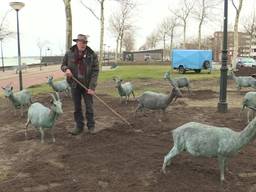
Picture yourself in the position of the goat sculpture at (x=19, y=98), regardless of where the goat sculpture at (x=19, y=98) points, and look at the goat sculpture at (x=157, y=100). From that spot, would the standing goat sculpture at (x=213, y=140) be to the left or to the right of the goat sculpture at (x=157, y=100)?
right

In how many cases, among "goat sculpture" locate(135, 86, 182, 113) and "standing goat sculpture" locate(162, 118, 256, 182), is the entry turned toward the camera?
0

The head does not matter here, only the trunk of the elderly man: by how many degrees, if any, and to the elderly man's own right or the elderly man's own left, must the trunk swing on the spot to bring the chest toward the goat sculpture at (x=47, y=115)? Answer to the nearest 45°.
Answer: approximately 45° to the elderly man's own right

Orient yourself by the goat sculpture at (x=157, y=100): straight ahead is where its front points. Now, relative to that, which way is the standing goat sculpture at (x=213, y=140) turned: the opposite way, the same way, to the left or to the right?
the same way

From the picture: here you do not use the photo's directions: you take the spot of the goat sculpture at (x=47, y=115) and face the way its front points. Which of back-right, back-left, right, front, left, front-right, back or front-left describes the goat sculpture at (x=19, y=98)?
back-left

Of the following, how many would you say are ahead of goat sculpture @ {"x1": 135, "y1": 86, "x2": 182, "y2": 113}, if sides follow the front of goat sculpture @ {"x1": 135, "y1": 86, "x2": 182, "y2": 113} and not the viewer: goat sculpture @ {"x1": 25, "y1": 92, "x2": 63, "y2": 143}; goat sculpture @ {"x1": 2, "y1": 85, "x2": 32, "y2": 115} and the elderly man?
0

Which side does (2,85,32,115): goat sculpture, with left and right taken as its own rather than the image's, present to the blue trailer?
back

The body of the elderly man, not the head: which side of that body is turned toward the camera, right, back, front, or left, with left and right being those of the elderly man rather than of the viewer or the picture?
front

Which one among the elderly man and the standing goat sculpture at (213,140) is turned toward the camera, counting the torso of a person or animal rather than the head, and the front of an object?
the elderly man

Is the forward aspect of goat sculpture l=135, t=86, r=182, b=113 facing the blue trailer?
no

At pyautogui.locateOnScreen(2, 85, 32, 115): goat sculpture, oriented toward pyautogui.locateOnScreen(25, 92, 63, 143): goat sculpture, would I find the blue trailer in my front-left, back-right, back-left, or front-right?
back-left

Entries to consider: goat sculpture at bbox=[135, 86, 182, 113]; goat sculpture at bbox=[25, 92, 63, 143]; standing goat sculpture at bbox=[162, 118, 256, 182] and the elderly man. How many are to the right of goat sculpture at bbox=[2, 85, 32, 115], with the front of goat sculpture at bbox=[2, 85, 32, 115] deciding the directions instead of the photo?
0

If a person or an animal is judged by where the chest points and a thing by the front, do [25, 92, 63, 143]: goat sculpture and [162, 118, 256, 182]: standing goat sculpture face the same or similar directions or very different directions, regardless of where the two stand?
same or similar directions

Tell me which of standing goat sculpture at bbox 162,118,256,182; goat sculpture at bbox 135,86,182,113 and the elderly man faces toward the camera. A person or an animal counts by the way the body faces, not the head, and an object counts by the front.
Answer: the elderly man

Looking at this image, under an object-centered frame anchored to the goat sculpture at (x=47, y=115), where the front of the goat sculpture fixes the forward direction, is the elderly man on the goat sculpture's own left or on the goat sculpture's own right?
on the goat sculpture's own left

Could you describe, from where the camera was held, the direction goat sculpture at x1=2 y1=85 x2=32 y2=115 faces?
facing the viewer and to the left of the viewer

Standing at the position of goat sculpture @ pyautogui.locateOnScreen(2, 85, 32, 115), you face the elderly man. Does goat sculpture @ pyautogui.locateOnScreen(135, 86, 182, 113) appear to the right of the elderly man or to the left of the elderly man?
left

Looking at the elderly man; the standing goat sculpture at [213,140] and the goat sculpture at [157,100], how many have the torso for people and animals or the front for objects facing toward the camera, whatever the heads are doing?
1
